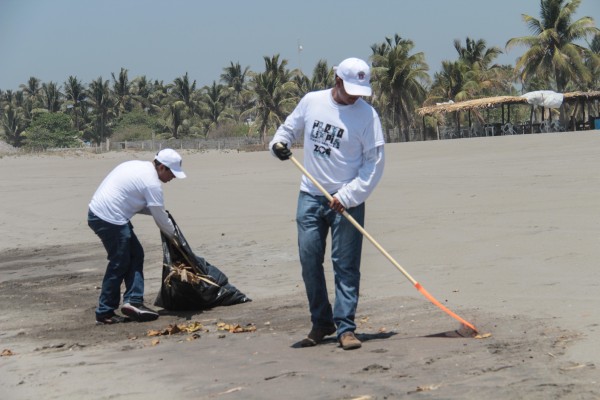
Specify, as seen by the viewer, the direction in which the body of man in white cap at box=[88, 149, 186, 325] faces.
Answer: to the viewer's right

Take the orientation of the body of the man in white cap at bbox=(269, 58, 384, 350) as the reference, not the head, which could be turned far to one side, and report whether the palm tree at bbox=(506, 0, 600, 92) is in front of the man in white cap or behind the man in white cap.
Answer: behind

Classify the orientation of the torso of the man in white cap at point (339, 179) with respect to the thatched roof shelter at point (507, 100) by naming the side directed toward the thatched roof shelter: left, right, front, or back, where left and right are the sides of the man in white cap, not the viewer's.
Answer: back

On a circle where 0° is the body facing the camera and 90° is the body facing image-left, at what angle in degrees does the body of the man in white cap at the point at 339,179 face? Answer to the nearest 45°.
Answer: approximately 0°

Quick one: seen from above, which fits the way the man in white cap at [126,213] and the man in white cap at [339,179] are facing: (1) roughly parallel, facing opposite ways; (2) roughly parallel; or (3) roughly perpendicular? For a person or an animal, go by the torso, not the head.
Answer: roughly perpendicular

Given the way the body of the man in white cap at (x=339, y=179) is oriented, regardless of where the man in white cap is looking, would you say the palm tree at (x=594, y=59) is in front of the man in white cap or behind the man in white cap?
behind

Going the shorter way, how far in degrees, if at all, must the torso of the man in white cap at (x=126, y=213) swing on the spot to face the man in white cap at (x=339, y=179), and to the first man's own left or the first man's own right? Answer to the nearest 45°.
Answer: approximately 45° to the first man's own right

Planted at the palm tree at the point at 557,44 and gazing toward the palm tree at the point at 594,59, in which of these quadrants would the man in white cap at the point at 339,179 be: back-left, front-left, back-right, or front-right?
back-right

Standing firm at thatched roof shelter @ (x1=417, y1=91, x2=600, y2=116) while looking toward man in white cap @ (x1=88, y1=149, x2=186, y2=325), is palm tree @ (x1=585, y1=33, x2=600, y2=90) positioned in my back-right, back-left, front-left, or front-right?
back-left

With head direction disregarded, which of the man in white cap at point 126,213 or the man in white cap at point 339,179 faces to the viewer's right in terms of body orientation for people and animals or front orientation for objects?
the man in white cap at point 126,213

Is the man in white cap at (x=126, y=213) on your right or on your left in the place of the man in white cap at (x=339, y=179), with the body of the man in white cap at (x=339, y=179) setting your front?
on your right

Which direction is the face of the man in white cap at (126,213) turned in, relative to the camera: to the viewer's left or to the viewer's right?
to the viewer's right

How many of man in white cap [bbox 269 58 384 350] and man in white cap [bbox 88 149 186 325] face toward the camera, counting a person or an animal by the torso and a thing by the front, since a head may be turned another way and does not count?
1

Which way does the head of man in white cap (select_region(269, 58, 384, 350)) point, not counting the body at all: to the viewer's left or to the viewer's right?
to the viewer's right

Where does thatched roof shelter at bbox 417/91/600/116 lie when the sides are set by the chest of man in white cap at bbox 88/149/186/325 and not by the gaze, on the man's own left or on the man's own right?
on the man's own left
